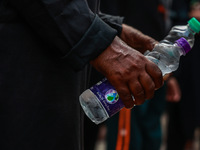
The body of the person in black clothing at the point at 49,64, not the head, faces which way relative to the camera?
to the viewer's right
